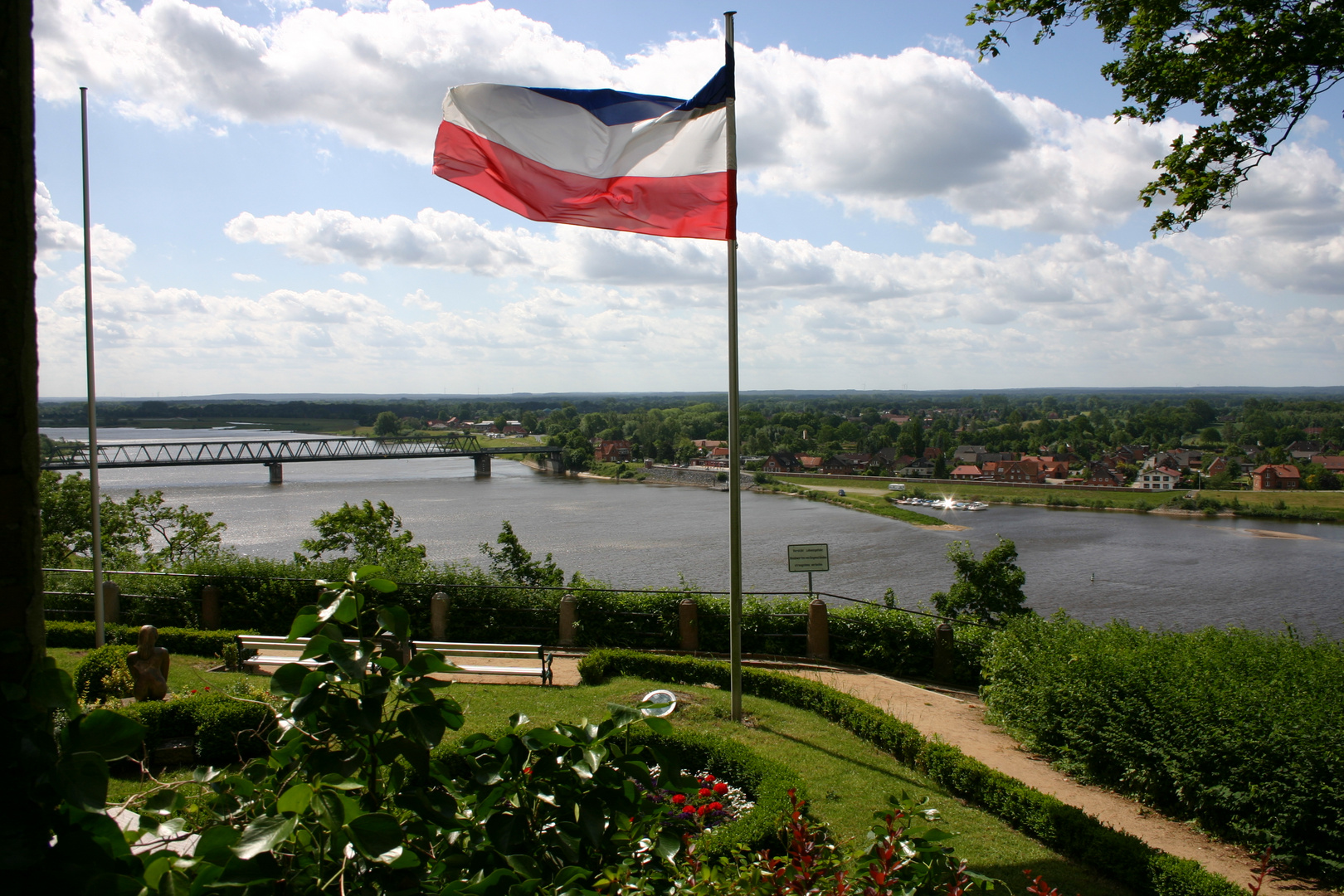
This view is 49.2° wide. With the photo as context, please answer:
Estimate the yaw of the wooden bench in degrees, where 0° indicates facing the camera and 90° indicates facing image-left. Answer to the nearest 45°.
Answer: approximately 180°

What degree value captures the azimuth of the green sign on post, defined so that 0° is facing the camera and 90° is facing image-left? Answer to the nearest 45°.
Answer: approximately 0°

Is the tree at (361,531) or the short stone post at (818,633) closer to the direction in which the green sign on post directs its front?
the short stone post

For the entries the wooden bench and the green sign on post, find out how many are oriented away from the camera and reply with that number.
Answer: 1

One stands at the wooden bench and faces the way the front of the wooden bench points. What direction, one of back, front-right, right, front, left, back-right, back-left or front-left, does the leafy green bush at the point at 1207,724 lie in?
back-right

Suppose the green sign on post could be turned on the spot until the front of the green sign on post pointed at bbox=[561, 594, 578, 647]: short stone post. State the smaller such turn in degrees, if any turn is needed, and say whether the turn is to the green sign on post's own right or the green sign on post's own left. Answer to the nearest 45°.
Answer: approximately 90° to the green sign on post's own right

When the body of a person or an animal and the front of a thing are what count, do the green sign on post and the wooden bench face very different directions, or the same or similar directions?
very different directions

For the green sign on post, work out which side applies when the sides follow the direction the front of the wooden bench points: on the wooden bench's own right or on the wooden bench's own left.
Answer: on the wooden bench's own right

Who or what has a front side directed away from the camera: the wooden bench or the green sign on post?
the wooden bench

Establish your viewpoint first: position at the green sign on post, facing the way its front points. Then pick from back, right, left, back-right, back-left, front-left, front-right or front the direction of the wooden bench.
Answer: front-right

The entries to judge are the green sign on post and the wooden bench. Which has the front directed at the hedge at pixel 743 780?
the green sign on post
